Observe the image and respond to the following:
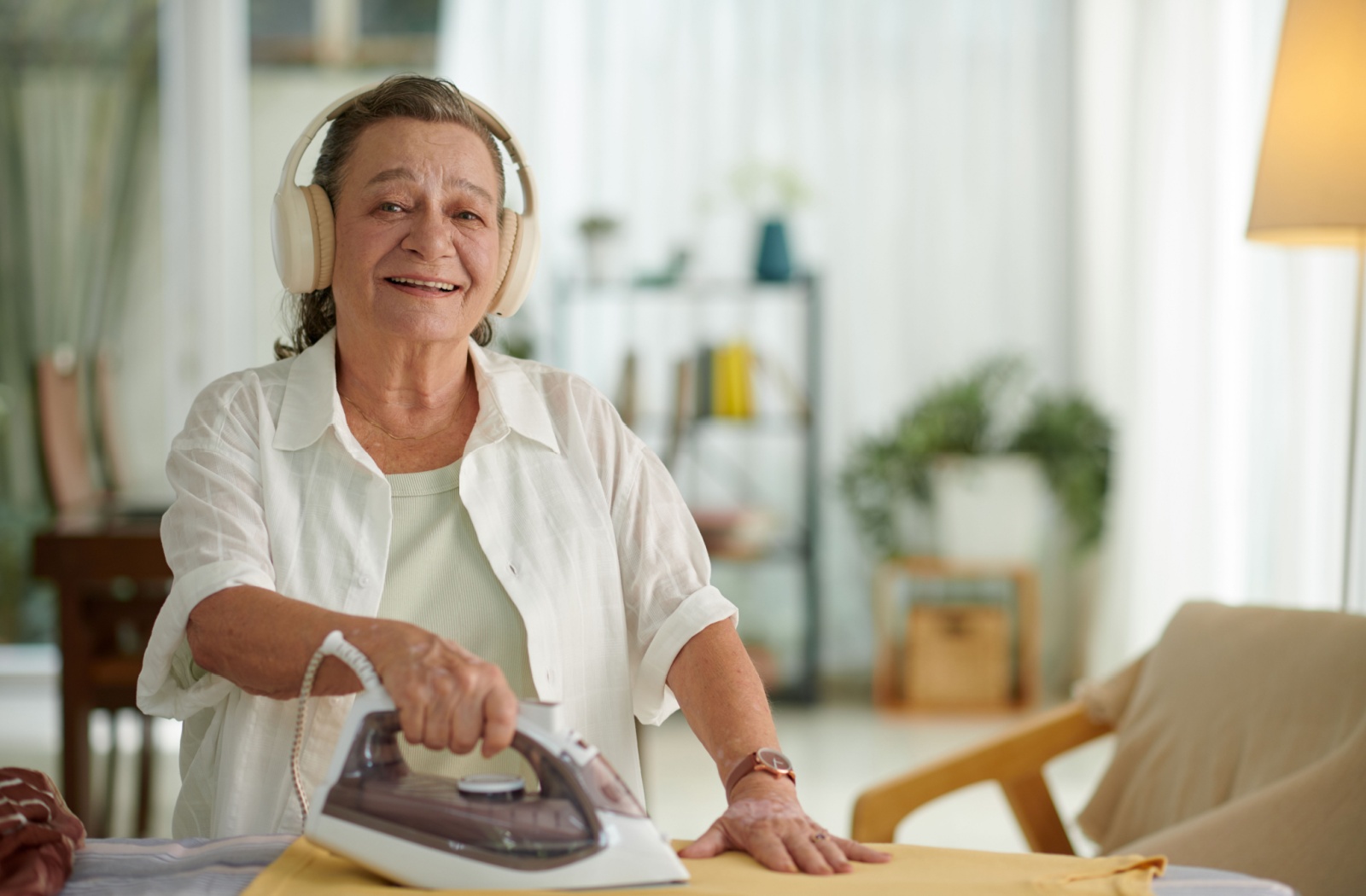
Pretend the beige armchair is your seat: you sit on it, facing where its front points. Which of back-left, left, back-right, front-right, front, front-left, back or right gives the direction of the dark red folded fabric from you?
front

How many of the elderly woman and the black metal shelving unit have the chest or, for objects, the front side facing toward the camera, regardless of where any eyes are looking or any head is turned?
2

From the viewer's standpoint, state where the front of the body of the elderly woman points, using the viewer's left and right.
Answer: facing the viewer

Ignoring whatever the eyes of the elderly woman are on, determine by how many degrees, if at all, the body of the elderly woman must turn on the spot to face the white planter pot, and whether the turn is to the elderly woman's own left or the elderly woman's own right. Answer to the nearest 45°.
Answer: approximately 135° to the elderly woman's own left

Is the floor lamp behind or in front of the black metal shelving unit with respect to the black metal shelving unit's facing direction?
in front

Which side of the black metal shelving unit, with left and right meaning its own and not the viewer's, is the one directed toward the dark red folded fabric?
front

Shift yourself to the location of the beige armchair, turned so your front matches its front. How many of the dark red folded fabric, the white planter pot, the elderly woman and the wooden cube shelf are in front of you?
2

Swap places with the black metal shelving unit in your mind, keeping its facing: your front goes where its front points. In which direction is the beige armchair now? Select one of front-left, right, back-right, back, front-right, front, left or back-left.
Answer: front

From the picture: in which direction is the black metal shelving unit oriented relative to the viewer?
toward the camera

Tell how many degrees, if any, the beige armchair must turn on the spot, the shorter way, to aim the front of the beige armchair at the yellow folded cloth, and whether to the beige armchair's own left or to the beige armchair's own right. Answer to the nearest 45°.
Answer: approximately 45° to the beige armchair's own left
